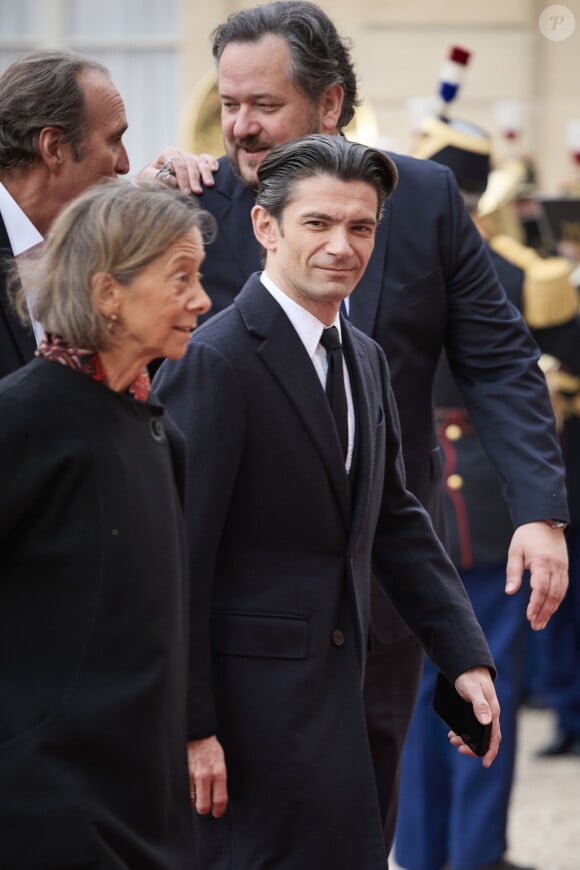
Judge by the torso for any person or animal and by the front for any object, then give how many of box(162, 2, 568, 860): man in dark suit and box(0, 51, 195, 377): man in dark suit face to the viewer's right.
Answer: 1

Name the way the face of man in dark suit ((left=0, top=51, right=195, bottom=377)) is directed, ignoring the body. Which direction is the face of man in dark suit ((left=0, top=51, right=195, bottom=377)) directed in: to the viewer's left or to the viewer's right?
to the viewer's right

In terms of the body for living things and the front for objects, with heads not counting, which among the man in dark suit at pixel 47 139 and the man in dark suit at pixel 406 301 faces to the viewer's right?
the man in dark suit at pixel 47 139

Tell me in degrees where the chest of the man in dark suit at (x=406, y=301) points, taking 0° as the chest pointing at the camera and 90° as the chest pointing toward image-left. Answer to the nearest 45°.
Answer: approximately 45°

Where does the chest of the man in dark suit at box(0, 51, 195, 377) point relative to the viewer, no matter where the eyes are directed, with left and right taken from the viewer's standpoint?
facing to the right of the viewer

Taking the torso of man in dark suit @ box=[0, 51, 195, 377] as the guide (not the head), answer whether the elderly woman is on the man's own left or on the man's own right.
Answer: on the man's own right

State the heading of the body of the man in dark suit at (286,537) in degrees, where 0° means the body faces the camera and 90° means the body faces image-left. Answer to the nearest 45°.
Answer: approximately 315°

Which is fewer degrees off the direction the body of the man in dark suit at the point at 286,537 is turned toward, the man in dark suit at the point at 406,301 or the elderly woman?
the elderly woman
